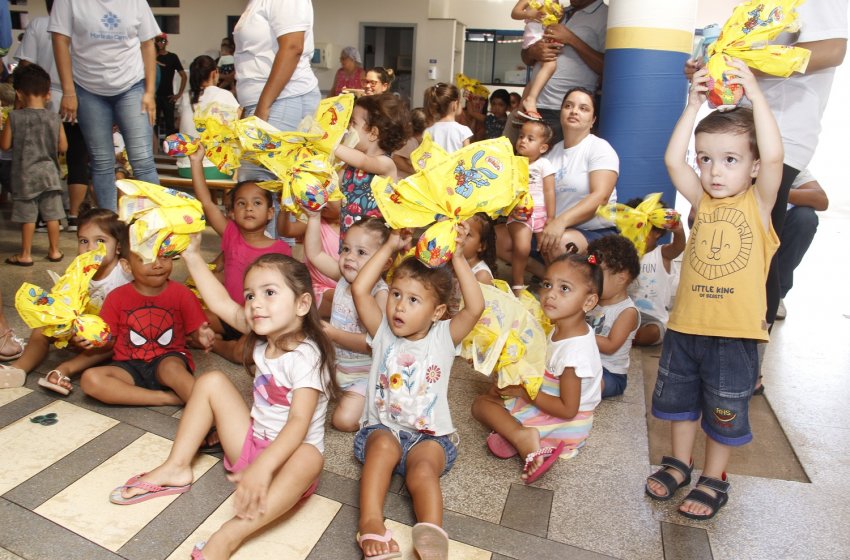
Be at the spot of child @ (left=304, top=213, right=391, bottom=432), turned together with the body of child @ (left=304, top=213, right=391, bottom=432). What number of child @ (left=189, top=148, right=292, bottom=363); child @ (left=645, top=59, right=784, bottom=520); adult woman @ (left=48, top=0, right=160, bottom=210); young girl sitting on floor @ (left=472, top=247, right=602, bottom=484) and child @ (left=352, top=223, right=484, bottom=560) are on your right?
2

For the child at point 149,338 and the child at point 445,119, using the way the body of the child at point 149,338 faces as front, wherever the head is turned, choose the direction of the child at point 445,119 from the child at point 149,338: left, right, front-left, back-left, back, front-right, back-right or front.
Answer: back-left

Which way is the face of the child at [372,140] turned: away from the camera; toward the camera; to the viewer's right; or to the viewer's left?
to the viewer's left

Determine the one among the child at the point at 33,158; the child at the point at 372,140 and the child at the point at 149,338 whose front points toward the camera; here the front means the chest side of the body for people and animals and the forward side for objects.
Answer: the child at the point at 149,338

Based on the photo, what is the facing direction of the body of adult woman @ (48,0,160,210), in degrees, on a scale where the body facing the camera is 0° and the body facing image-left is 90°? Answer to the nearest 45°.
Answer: approximately 0°

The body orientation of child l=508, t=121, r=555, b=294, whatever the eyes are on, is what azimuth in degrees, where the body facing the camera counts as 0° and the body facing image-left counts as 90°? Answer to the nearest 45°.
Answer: approximately 45°

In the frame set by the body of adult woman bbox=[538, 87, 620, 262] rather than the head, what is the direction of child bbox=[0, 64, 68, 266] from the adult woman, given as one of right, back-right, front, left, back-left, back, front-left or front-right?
front-right

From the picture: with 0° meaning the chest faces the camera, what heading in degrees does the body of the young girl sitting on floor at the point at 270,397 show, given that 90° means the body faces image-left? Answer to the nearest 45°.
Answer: approximately 45°

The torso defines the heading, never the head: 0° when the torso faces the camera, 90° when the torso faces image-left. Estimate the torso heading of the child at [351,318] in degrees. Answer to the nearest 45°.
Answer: approximately 45°

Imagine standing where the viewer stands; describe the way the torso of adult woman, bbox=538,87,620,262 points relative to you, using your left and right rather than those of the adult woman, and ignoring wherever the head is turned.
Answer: facing the viewer and to the left of the viewer

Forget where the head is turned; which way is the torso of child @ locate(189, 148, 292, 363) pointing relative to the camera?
toward the camera

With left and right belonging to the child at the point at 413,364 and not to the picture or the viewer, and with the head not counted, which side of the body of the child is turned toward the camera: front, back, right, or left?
front
